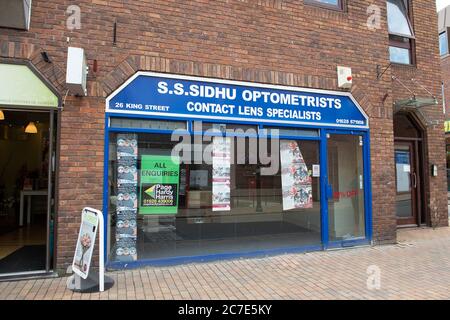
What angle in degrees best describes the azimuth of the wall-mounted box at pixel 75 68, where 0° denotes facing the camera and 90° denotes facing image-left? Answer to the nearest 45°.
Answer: approximately 45°

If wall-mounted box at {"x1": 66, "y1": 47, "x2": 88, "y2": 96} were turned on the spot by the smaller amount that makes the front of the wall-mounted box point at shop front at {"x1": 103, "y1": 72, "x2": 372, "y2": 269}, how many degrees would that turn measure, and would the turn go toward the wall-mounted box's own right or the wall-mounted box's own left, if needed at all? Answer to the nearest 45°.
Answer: approximately 135° to the wall-mounted box's own left

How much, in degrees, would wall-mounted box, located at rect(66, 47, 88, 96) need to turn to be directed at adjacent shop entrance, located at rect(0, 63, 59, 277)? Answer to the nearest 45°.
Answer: approximately 135° to its right

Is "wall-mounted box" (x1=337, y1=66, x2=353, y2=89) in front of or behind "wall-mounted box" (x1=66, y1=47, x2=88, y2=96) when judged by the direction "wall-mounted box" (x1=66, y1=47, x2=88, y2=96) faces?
behind

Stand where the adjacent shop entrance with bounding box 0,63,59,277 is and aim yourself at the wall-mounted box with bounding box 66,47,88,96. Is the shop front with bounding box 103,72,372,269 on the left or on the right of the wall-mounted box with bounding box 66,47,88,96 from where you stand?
left
